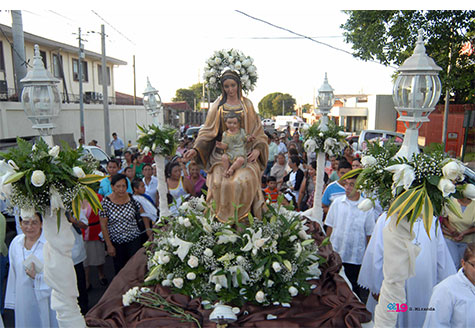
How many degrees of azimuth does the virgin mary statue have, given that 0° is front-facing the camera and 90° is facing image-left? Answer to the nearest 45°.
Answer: approximately 0°

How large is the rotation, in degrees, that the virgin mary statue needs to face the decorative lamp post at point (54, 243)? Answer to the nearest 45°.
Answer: approximately 45° to its right

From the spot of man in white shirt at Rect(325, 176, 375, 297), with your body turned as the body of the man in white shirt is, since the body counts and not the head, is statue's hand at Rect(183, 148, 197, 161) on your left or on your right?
on your right

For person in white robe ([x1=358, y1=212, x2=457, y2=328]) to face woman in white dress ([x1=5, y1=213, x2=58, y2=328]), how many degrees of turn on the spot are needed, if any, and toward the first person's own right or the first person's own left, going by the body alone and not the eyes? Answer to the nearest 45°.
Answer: approximately 45° to the first person's own right

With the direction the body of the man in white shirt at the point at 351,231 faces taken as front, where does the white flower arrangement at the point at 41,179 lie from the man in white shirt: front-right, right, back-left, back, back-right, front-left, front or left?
front-right

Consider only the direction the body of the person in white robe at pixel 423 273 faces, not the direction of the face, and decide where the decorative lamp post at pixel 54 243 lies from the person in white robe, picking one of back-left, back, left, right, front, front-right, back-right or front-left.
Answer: front-right

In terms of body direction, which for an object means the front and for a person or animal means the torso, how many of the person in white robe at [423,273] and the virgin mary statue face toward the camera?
2

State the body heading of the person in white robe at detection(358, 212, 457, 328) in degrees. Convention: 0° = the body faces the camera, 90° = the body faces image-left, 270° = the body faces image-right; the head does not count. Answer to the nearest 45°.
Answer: approximately 0°

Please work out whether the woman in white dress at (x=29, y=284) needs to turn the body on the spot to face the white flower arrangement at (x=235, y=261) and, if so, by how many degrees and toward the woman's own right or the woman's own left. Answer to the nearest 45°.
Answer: approximately 90° to the woman's own left
